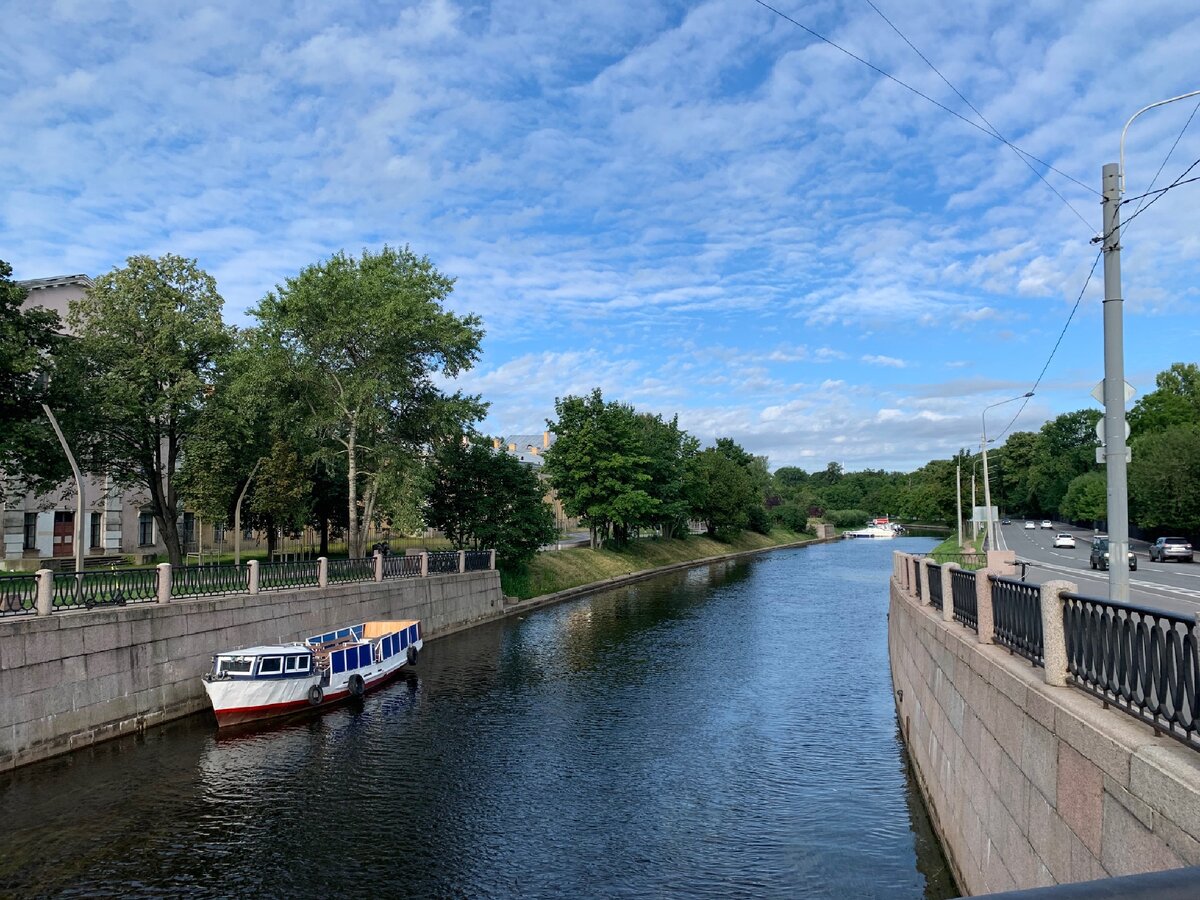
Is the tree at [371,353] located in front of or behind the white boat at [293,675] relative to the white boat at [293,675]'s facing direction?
behind

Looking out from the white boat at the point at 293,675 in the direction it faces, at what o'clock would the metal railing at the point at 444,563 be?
The metal railing is roughly at 5 o'clock from the white boat.

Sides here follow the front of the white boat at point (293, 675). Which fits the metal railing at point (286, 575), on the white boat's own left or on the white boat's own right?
on the white boat's own right

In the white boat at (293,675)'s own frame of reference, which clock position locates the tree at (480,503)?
The tree is roughly at 5 o'clock from the white boat.

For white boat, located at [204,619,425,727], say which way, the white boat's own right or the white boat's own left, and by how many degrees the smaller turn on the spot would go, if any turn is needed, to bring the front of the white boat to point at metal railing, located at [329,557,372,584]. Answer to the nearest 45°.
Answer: approximately 135° to the white boat's own right

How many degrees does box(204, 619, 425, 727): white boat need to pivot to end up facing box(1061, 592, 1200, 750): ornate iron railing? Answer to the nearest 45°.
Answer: approximately 45° to its left

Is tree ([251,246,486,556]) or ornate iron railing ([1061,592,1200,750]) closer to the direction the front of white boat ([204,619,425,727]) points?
the ornate iron railing

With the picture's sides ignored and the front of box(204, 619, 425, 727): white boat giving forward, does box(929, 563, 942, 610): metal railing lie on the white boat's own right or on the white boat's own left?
on the white boat's own left

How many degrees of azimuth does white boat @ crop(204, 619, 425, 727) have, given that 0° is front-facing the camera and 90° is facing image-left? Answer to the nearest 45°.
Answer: approximately 45°

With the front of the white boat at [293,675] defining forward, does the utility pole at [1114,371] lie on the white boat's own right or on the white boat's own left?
on the white boat's own left

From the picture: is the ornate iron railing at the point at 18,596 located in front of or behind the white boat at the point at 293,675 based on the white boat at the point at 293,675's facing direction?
in front
